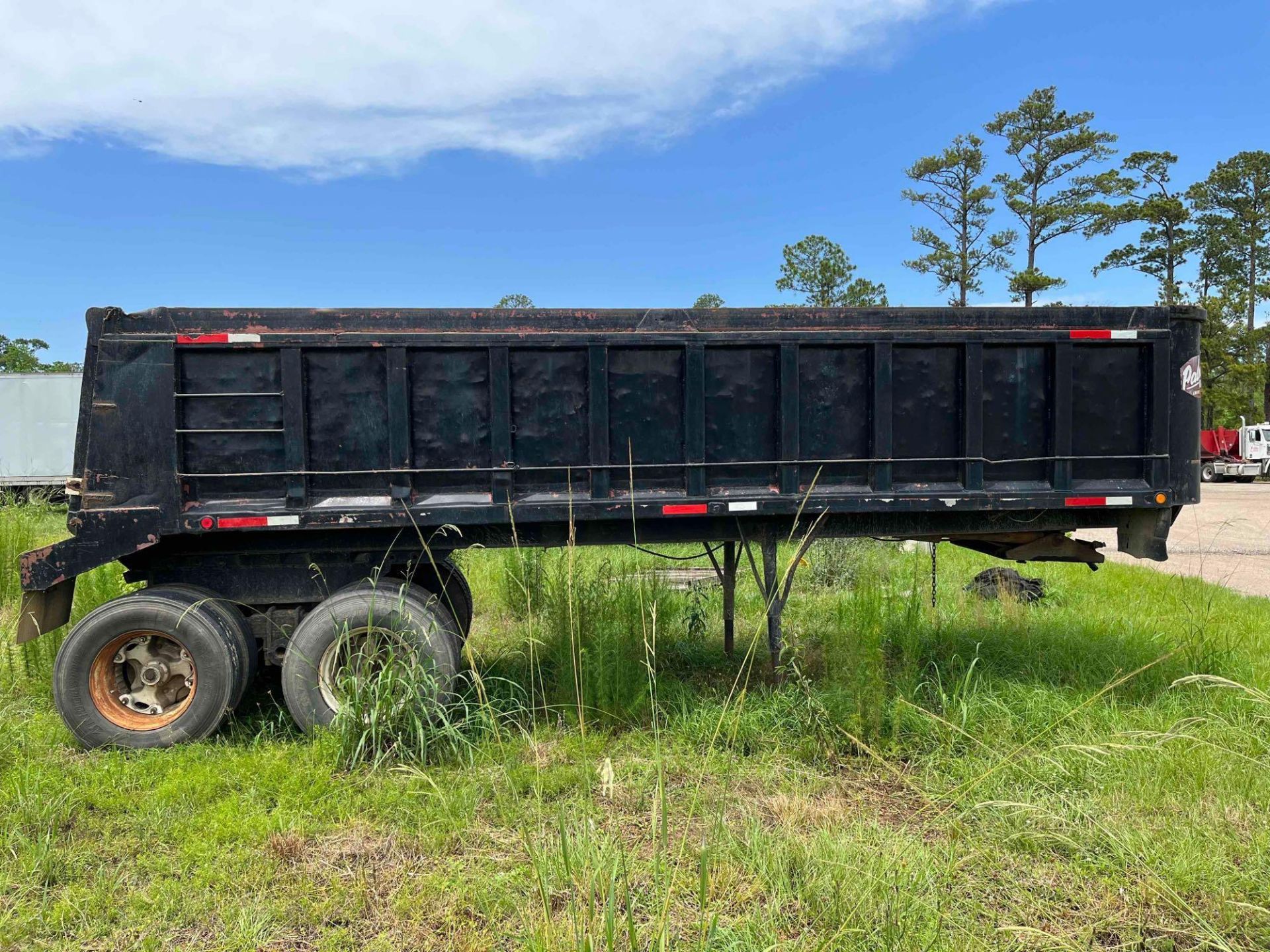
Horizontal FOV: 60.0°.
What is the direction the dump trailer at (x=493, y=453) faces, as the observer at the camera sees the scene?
facing to the right of the viewer

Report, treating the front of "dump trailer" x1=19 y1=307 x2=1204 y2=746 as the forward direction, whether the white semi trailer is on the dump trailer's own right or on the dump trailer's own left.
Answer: on the dump trailer's own left
